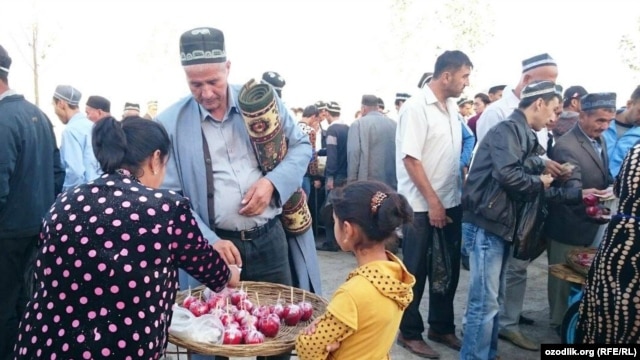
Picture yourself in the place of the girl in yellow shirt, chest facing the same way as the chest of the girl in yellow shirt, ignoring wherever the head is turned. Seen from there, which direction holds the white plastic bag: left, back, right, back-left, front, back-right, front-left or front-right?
front-left

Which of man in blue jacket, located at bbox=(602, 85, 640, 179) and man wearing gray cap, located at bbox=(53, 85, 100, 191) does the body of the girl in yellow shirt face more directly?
the man wearing gray cap

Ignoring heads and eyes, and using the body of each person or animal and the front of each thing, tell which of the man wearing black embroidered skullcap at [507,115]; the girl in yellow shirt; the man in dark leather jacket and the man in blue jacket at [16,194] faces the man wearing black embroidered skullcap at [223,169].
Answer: the girl in yellow shirt

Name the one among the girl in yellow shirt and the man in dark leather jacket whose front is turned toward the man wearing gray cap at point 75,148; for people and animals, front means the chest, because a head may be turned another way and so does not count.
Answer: the girl in yellow shirt

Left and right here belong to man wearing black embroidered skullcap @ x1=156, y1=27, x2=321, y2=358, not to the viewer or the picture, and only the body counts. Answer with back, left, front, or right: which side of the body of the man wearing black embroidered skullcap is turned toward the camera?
front

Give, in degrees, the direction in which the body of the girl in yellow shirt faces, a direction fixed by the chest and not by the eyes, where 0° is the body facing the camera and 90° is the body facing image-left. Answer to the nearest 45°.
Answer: approximately 135°

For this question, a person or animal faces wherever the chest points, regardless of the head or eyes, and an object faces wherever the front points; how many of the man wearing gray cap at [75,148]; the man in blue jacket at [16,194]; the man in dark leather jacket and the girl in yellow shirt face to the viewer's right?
1

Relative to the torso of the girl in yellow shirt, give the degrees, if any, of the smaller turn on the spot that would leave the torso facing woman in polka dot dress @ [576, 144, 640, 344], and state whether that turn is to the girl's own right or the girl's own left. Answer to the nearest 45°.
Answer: approximately 90° to the girl's own right

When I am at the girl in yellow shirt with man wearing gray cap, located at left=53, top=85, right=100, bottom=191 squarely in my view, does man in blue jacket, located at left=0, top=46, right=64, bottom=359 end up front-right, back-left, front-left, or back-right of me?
front-left

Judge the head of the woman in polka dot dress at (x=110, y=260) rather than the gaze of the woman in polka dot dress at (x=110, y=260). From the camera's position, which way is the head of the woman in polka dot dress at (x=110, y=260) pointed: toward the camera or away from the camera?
away from the camera

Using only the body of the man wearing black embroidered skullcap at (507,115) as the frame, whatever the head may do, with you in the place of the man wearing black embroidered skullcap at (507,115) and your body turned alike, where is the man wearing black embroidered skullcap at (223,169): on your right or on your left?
on your right
